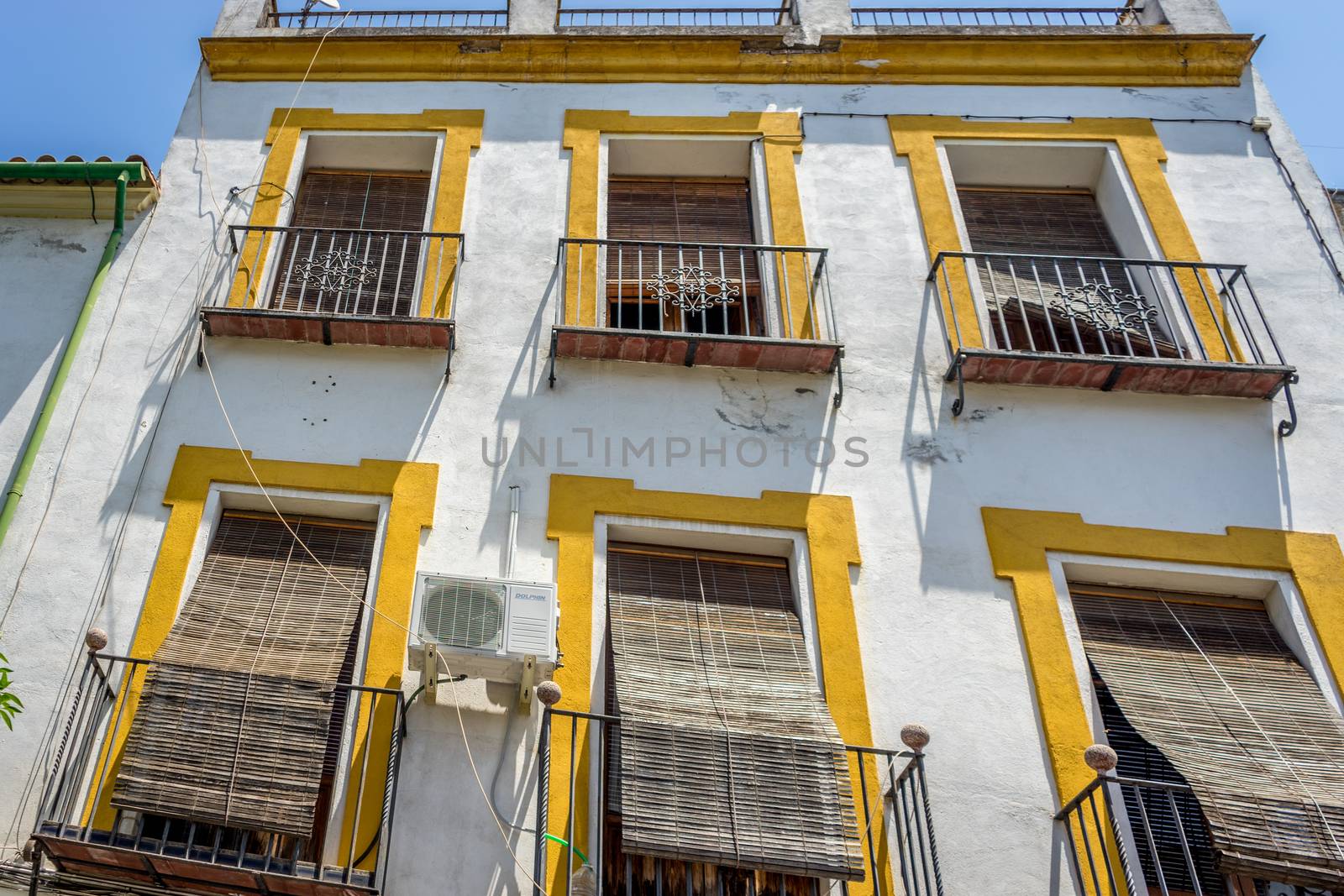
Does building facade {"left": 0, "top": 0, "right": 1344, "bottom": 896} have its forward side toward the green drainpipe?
no

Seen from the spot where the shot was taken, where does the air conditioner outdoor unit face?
facing the viewer

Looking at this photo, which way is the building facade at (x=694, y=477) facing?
toward the camera
